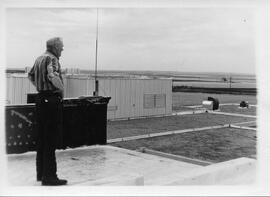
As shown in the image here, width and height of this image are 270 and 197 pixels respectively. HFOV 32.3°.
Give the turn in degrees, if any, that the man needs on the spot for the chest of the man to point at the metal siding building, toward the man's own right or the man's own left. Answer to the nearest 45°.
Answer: approximately 45° to the man's own left

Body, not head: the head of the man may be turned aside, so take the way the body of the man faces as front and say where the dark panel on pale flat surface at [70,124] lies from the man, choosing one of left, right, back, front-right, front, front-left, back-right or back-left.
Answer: front-left

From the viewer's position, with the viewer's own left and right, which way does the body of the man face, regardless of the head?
facing away from the viewer and to the right of the viewer

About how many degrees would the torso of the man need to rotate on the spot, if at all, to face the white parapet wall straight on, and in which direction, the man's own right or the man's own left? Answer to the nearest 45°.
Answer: approximately 45° to the man's own right

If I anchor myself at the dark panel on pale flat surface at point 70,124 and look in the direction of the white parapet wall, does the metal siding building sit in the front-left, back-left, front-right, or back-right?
back-left
